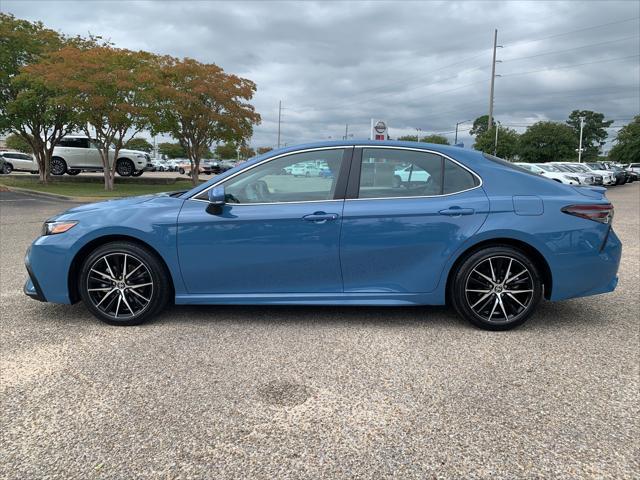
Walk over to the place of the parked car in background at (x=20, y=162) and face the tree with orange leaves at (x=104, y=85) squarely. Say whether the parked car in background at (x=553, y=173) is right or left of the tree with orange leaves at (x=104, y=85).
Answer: left

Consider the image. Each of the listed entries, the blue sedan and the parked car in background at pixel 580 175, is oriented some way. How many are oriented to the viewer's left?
1

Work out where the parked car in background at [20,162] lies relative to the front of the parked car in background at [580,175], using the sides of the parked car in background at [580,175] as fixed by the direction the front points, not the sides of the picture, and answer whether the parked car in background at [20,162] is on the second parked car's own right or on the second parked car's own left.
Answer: on the second parked car's own right

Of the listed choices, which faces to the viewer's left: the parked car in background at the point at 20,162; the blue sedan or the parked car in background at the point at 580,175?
the blue sedan

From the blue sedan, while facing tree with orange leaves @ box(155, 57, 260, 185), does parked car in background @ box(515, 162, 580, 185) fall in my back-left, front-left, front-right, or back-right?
front-right

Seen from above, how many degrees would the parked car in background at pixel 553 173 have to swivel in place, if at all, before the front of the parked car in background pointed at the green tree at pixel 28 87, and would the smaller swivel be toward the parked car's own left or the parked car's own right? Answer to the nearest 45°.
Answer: approximately 90° to the parked car's own right

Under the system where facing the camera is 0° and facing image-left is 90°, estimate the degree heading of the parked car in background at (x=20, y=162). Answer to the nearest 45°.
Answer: approximately 270°

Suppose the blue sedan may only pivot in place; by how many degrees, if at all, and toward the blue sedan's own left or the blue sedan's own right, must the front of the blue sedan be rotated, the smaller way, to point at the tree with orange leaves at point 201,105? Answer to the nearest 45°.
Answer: approximately 90° to the blue sedan's own right

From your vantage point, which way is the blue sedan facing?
to the viewer's left

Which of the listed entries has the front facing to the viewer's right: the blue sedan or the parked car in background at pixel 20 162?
the parked car in background

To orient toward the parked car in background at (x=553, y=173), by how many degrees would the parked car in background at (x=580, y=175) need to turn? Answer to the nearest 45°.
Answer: approximately 90° to its right

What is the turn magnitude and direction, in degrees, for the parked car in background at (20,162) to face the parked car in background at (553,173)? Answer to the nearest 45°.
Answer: approximately 45° to its right
